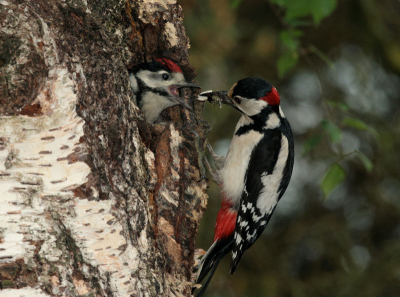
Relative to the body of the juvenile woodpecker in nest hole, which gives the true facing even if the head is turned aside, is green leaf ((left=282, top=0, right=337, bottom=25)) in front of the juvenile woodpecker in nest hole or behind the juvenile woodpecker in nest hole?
in front

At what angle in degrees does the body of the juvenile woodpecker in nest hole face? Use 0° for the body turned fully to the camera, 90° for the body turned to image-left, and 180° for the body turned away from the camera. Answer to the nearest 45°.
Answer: approximately 270°

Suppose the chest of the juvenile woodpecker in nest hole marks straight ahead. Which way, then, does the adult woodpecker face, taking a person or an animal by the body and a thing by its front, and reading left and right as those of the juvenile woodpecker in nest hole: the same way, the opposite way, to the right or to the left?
the opposite way

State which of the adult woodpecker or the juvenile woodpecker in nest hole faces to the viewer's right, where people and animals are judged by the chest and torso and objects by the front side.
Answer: the juvenile woodpecker in nest hole

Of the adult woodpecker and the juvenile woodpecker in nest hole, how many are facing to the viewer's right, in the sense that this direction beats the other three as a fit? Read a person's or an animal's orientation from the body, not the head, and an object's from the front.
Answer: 1

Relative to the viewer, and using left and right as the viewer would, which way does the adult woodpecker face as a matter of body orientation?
facing to the left of the viewer
